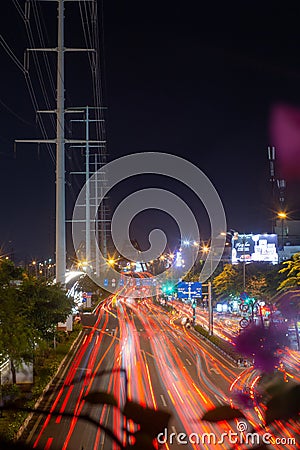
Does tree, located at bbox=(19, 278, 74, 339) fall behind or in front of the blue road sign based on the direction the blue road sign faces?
in front

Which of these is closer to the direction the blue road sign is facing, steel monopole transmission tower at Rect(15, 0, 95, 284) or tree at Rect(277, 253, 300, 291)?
the steel monopole transmission tower

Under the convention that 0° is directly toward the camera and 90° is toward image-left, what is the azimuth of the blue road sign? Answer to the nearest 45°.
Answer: approximately 0°

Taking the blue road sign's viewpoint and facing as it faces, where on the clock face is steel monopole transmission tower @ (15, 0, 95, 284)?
The steel monopole transmission tower is roughly at 3 o'clock from the blue road sign.

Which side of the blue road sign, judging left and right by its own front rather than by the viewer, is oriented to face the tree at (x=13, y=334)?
front

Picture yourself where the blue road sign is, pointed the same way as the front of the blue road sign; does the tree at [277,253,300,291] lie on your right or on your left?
on your left
